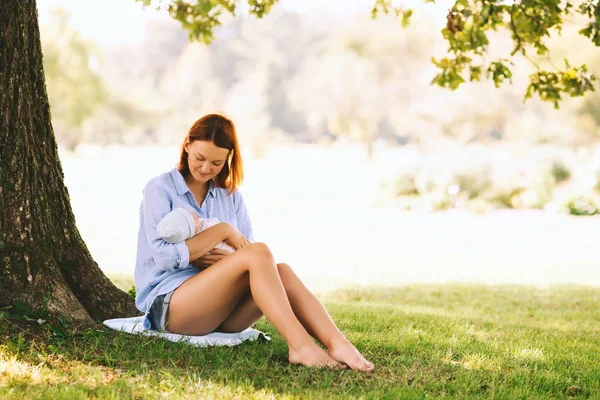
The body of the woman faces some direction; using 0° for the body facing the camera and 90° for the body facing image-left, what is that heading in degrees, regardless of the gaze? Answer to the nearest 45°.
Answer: approximately 315°

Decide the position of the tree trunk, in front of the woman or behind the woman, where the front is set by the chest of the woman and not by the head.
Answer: behind
